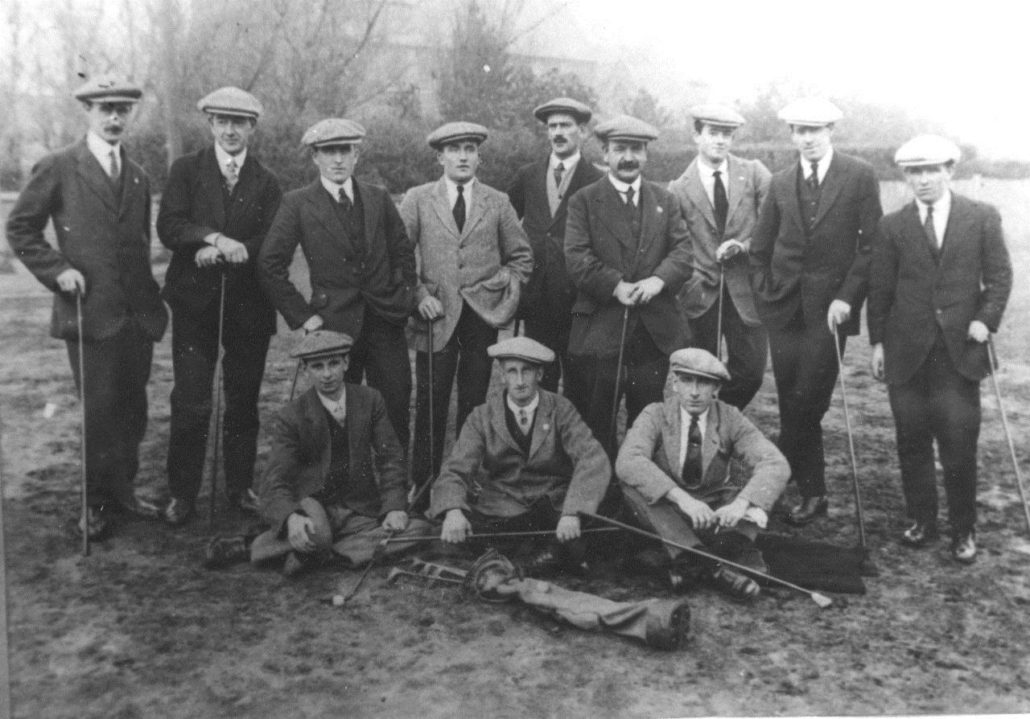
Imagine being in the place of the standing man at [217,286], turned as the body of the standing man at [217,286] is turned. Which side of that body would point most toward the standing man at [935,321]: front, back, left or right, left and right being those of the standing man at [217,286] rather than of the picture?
left

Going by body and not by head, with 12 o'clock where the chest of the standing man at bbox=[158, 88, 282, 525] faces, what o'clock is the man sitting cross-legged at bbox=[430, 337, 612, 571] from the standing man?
The man sitting cross-legged is roughly at 10 o'clock from the standing man.

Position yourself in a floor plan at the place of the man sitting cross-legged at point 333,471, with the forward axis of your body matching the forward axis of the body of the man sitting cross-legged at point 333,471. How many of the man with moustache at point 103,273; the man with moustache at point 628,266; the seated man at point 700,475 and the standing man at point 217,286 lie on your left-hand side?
2

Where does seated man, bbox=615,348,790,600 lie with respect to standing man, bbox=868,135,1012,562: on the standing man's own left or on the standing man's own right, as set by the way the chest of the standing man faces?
on the standing man's own right

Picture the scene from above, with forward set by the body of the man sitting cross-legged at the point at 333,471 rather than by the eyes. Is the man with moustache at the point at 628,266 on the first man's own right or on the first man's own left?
on the first man's own left

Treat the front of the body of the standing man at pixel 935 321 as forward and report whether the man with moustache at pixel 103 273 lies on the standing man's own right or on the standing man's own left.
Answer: on the standing man's own right

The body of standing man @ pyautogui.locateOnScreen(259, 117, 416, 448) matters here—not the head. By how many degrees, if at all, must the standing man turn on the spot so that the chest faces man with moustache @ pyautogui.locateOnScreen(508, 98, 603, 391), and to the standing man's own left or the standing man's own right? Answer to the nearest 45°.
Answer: approximately 90° to the standing man's own left
